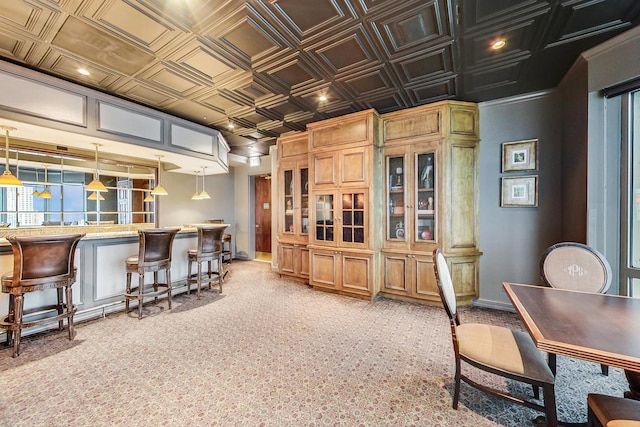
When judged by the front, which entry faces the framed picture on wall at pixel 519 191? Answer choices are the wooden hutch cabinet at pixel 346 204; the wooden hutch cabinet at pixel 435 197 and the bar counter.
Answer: the bar counter

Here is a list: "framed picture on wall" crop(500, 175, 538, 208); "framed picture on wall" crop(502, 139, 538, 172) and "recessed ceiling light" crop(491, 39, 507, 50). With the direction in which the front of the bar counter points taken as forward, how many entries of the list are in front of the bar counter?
3

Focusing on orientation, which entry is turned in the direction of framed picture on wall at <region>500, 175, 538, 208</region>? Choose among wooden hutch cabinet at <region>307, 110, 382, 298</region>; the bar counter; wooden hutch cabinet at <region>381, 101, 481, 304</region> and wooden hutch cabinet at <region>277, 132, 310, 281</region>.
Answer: the bar counter

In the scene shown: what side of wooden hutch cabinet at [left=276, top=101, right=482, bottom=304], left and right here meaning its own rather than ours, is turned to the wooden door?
right

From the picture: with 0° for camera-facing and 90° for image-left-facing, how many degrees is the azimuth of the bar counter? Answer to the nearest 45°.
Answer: approximately 315°

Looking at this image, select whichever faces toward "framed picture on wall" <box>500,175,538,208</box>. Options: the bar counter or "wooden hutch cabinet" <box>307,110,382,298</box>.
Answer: the bar counter
